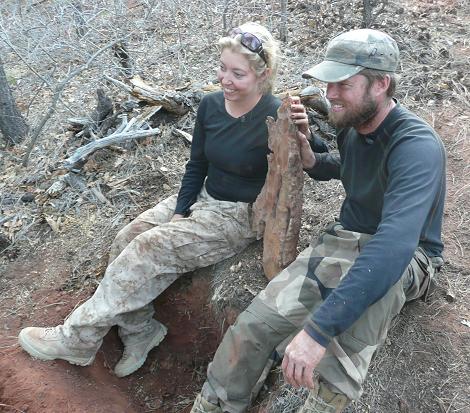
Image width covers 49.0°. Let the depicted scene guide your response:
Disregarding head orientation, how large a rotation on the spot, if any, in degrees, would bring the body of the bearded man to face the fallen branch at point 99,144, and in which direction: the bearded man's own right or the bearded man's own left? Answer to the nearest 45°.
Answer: approximately 90° to the bearded man's own right

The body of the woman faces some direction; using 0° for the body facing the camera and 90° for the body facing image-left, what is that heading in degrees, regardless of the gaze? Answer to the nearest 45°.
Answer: approximately 45°

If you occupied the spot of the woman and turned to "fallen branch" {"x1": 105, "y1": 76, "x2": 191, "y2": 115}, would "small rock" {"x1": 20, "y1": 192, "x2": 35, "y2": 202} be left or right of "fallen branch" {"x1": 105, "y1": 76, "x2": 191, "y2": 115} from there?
left

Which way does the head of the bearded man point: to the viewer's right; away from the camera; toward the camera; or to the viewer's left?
to the viewer's left

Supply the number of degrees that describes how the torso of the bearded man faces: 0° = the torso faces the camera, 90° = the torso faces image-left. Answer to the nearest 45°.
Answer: approximately 45°

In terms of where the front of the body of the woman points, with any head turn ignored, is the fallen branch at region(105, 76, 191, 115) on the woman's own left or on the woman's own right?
on the woman's own right

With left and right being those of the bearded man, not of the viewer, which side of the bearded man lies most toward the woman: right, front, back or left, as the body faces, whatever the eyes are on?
right

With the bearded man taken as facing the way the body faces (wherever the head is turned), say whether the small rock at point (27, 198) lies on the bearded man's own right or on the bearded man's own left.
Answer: on the bearded man's own right

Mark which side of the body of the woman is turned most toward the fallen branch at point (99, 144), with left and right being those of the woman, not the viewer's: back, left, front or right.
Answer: right
